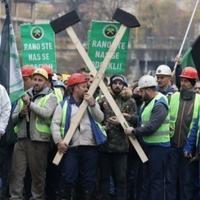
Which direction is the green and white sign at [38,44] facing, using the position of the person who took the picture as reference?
facing the viewer

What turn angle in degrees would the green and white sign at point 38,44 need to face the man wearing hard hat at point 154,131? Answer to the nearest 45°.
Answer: approximately 45° to its left

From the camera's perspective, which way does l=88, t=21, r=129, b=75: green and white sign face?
toward the camera

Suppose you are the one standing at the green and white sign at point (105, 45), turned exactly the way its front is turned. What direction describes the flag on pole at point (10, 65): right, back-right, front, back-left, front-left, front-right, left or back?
right

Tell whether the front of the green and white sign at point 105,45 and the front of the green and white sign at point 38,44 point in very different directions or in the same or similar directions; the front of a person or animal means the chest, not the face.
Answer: same or similar directions

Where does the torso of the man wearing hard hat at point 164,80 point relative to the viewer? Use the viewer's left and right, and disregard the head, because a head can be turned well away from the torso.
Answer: facing the viewer and to the left of the viewer

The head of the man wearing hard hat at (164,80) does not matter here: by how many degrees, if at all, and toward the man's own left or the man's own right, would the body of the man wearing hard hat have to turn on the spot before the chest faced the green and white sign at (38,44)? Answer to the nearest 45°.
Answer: approximately 45° to the man's own right

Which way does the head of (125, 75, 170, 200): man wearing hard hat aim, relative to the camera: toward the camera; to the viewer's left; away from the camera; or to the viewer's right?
to the viewer's left
